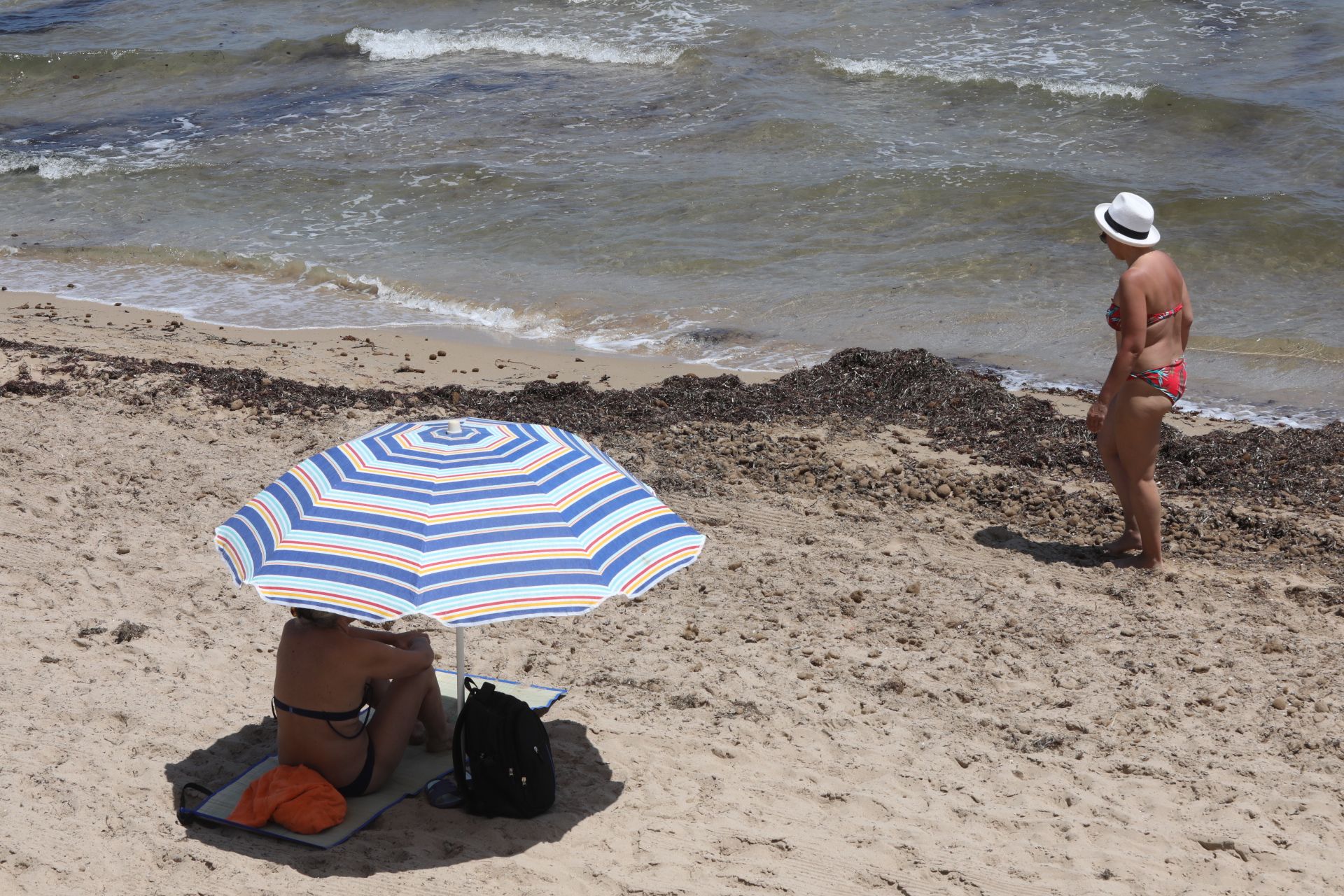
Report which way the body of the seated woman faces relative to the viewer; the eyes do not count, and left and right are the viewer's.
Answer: facing away from the viewer and to the right of the viewer

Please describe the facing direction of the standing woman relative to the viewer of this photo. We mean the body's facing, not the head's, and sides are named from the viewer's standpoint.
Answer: facing away from the viewer and to the left of the viewer

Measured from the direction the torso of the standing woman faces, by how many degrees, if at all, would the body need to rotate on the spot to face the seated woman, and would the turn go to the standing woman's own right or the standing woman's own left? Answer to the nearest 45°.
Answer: approximately 90° to the standing woman's own left

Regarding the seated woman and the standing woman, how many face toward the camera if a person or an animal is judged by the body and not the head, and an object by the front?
0

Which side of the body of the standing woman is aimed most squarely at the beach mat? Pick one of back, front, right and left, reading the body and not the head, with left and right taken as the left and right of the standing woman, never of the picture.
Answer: left

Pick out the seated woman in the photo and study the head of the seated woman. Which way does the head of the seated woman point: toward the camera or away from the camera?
away from the camera

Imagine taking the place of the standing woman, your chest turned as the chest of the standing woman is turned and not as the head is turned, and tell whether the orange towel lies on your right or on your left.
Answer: on your left
